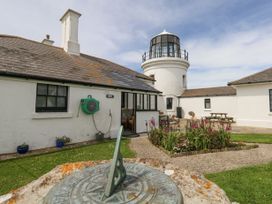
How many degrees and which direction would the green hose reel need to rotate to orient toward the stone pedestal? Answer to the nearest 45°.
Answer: approximately 45° to its right

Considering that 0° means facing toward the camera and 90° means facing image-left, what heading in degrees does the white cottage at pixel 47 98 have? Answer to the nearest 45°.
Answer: approximately 315°

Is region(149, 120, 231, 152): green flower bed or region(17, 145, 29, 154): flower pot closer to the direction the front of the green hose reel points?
the green flower bed

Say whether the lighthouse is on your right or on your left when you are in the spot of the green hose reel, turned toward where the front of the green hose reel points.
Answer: on your left

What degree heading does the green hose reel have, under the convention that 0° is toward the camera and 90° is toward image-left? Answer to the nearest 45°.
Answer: approximately 315°

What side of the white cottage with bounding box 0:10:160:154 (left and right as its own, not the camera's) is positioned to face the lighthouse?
left
